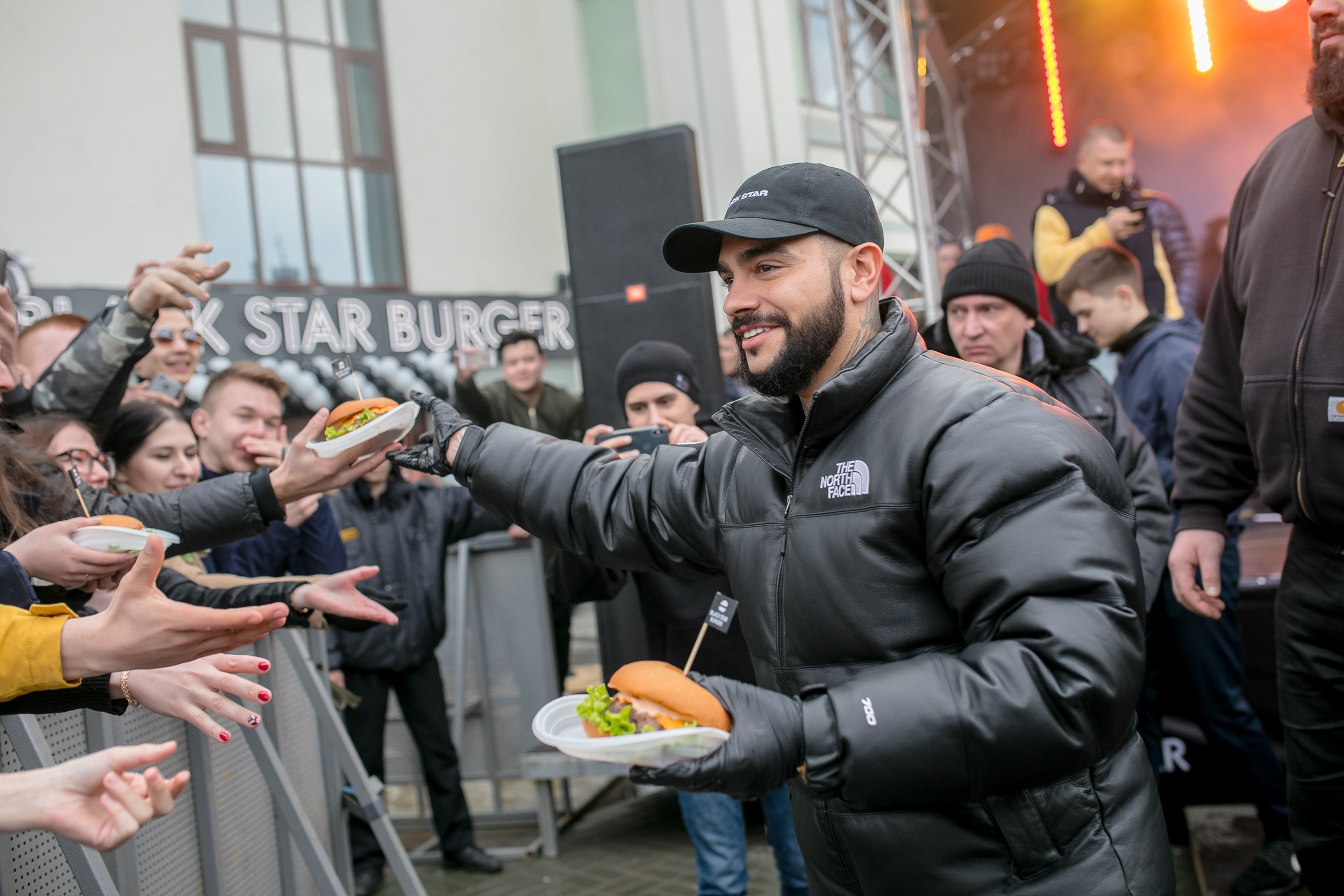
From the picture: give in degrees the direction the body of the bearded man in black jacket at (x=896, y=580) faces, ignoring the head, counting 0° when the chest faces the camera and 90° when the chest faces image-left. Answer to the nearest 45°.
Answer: approximately 45°

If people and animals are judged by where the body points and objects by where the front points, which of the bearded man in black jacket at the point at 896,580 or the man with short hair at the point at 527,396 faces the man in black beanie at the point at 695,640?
the man with short hair

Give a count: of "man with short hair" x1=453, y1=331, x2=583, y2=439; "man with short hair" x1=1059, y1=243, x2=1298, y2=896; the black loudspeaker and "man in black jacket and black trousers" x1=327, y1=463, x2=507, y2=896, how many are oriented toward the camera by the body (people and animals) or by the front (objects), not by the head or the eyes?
3

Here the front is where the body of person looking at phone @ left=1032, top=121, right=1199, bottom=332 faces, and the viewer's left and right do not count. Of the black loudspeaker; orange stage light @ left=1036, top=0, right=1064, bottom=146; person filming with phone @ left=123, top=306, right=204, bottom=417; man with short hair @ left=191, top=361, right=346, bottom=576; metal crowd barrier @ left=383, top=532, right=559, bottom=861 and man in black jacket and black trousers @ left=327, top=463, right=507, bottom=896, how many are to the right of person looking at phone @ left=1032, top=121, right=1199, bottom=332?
5

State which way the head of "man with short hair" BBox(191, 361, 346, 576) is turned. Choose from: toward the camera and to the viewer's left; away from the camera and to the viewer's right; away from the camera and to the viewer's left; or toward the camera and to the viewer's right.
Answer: toward the camera and to the viewer's right

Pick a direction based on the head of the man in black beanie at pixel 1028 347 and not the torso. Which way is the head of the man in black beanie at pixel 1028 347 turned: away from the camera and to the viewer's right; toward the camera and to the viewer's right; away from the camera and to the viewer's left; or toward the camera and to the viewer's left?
toward the camera and to the viewer's left

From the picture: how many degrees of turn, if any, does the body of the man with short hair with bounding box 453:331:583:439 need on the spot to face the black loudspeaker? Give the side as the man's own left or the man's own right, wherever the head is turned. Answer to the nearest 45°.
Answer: approximately 45° to the man's own left

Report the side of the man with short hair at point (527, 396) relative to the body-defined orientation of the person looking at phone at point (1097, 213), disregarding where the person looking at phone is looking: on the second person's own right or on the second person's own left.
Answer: on the second person's own right

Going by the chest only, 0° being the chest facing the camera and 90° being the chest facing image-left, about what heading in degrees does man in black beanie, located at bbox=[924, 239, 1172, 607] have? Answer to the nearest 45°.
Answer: approximately 45°

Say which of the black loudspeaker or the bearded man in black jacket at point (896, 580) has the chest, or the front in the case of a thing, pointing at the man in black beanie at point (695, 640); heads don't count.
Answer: the black loudspeaker

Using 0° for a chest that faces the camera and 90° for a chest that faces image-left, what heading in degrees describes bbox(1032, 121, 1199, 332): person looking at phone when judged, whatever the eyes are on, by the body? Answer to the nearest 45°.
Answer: approximately 315°
